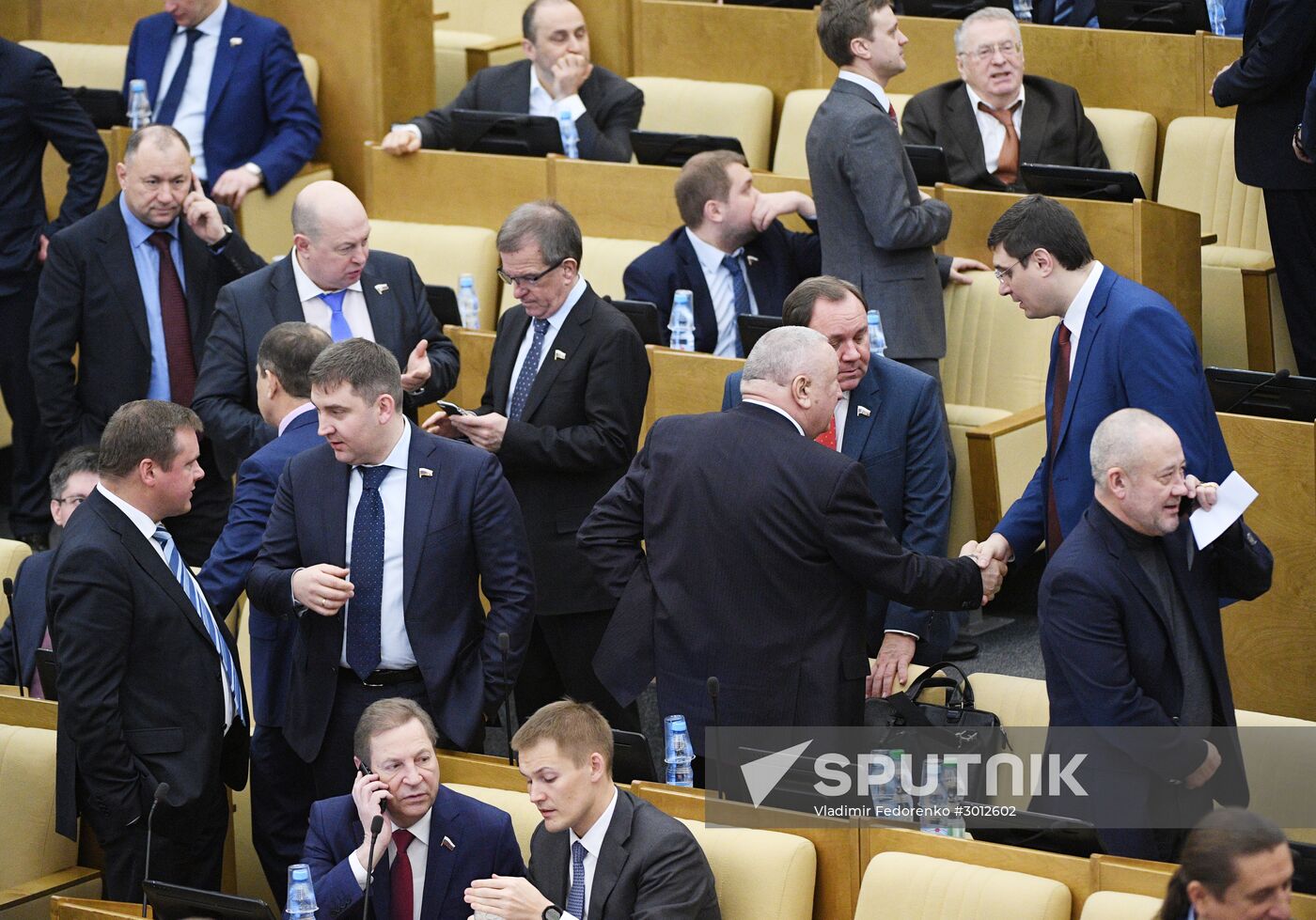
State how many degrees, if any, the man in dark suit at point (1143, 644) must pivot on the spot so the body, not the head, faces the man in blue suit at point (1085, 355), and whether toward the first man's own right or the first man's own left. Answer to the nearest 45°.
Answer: approximately 135° to the first man's own left

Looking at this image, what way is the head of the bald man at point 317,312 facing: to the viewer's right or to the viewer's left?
to the viewer's right

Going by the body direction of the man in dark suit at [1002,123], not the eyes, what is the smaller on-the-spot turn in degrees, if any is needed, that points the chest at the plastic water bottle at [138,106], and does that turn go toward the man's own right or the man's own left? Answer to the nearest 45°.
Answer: approximately 90° to the man's own right

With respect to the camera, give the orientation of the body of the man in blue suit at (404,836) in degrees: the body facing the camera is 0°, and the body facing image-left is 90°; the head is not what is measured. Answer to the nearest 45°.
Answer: approximately 0°

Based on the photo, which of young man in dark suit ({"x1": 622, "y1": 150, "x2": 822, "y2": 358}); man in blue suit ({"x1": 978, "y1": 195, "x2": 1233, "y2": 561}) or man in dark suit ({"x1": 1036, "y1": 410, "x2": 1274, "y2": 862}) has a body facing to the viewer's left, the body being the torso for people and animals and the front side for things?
the man in blue suit

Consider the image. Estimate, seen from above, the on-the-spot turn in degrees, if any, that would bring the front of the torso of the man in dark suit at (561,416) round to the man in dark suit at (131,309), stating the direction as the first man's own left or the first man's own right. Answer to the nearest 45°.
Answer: approximately 90° to the first man's own right

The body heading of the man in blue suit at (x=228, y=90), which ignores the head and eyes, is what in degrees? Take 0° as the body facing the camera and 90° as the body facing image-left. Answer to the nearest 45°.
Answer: approximately 45°

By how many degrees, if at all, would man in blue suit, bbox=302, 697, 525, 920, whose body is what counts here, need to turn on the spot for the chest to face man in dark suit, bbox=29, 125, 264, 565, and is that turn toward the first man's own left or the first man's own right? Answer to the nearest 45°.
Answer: approximately 180°

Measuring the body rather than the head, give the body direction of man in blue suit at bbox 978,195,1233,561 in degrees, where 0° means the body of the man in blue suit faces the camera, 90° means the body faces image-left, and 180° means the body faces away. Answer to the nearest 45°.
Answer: approximately 90°

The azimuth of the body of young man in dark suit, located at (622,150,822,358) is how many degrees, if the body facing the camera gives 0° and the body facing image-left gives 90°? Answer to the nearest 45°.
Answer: approximately 315°

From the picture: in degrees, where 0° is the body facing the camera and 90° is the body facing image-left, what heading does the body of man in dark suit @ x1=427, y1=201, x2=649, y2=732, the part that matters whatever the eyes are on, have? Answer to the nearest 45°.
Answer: approximately 45°

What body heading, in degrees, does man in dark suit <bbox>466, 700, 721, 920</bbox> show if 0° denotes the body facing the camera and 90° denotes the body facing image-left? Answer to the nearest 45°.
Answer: approximately 45°

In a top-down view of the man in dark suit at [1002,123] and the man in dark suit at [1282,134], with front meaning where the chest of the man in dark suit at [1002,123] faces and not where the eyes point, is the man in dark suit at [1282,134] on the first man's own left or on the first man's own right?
on the first man's own left

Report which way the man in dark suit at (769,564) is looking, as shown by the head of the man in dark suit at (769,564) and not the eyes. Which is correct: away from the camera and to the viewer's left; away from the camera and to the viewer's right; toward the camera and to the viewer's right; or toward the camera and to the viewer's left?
away from the camera and to the viewer's right
